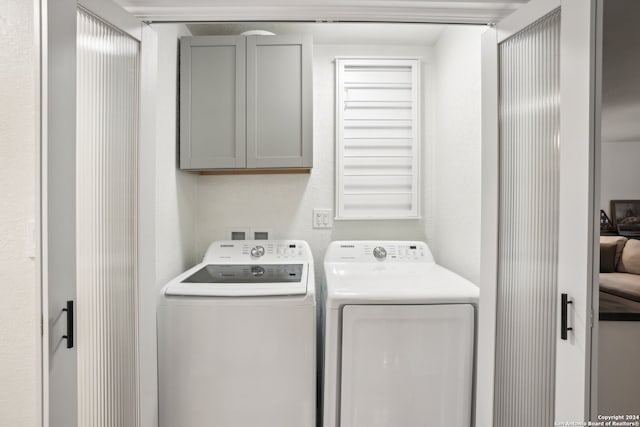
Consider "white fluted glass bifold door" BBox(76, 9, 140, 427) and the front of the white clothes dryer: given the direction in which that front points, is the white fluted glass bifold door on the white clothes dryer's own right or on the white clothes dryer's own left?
on the white clothes dryer's own right

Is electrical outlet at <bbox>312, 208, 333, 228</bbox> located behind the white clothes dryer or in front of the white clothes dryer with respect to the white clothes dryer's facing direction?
behind

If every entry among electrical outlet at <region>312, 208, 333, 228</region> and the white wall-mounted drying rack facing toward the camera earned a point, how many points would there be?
2

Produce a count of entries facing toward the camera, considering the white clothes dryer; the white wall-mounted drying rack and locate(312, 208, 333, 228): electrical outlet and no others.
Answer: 3

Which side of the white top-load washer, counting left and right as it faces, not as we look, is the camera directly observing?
front

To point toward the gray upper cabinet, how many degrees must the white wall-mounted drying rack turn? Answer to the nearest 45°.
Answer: approximately 45° to its right

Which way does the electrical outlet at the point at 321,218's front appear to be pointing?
toward the camera

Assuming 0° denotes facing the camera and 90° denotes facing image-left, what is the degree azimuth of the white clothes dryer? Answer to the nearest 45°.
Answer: approximately 0°

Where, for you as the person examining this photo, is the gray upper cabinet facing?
facing the viewer
